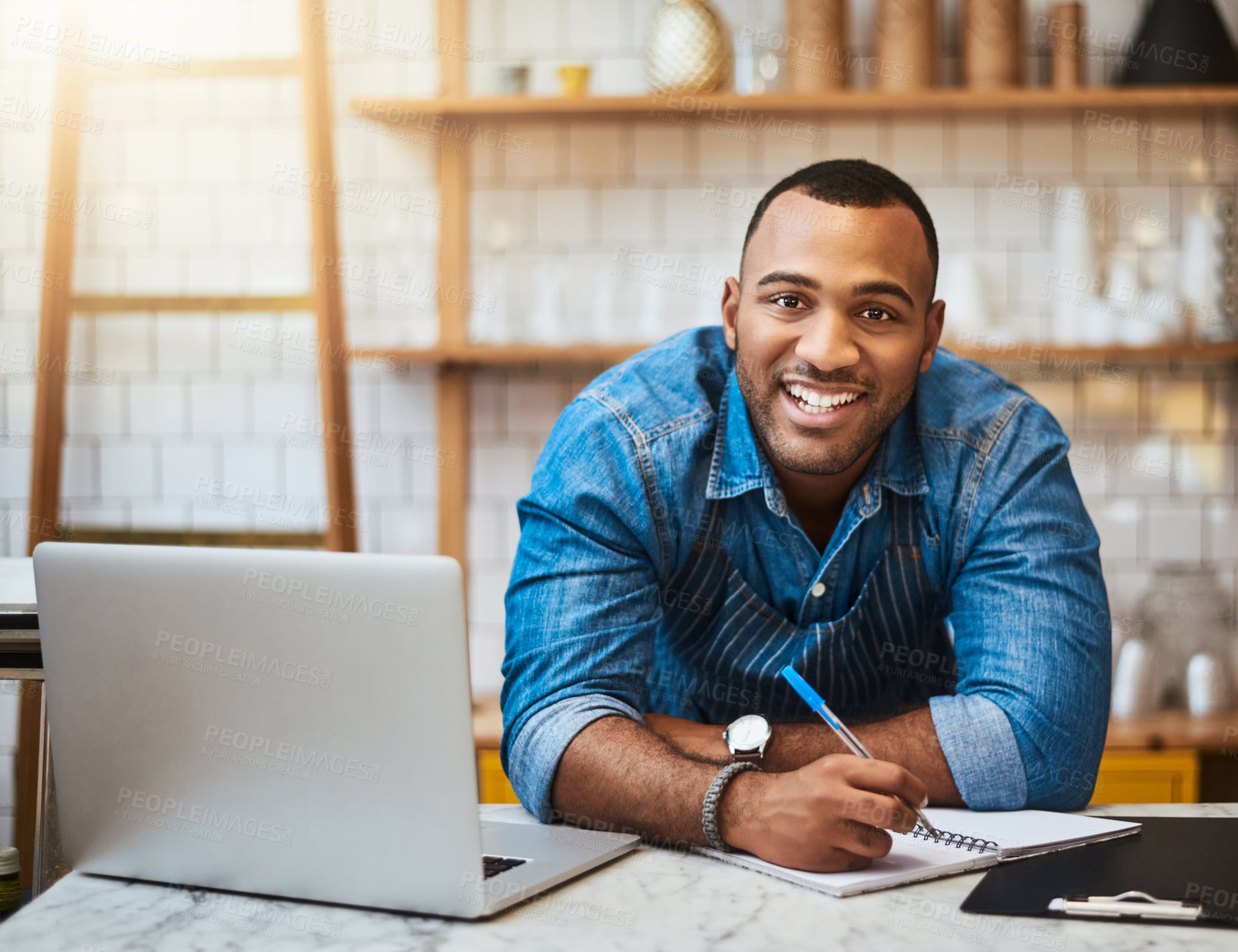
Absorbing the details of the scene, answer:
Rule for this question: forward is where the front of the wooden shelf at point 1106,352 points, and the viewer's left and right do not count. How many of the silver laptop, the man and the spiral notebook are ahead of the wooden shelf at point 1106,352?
3

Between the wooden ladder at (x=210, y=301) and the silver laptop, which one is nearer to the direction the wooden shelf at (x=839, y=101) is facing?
the silver laptop

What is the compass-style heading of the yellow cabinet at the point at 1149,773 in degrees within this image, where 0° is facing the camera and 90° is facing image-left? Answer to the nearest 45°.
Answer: approximately 0°

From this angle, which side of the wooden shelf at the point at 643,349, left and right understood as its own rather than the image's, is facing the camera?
front

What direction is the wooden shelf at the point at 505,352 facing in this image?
toward the camera

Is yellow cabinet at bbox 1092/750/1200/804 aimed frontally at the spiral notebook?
yes

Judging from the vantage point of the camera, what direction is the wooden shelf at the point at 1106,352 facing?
facing the viewer

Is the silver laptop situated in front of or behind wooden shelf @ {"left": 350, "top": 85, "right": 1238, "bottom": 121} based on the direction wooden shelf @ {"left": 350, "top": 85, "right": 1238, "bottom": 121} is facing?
in front

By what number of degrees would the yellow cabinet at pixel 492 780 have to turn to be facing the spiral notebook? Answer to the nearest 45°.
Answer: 0° — it already faces it
